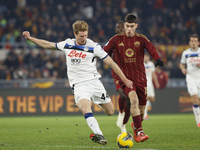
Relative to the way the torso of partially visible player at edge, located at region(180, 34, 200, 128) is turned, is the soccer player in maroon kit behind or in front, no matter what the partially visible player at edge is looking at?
in front

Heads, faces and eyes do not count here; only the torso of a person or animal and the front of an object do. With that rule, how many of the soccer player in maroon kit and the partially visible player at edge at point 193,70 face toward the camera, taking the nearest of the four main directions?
2

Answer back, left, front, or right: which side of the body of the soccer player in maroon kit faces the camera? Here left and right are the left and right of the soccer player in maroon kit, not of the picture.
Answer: front

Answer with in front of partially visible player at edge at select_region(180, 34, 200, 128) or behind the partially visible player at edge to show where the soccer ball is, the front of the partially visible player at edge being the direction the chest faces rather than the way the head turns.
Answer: in front

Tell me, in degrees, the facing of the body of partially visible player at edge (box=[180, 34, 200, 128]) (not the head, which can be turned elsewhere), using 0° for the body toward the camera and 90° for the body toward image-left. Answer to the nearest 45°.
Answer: approximately 0°
